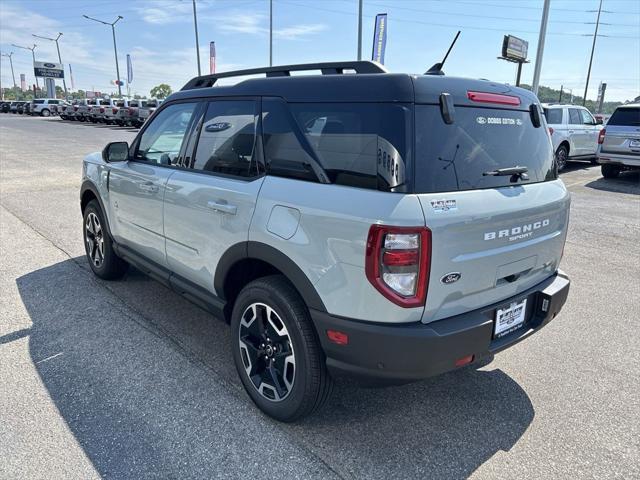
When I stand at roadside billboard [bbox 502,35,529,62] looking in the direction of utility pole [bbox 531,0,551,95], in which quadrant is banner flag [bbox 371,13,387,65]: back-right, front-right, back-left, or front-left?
front-right

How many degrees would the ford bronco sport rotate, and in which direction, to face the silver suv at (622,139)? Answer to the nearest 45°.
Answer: approximately 90° to its right

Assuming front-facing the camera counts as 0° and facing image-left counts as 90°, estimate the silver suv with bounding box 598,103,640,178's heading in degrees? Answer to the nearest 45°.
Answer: approximately 180°

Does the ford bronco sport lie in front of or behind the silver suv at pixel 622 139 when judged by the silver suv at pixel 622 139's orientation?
behind

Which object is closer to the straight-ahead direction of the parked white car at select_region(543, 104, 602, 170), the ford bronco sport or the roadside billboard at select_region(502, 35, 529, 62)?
the roadside billboard

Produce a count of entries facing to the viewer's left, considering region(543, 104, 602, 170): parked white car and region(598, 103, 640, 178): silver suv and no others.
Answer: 0

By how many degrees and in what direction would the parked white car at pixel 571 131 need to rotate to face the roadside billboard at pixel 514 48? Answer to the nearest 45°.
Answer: approximately 45° to its left

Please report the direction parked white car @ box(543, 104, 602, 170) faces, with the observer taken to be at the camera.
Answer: facing away from the viewer and to the right of the viewer

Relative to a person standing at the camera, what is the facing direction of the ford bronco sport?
facing away from the viewer and to the left of the viewer

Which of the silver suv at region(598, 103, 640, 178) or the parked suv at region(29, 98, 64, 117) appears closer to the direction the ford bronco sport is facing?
the parked suv

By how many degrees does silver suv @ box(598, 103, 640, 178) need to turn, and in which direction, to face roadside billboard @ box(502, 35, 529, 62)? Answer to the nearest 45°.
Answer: approximately 45° to its left

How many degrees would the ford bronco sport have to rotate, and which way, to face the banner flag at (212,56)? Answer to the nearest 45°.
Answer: approximately 45° to its right

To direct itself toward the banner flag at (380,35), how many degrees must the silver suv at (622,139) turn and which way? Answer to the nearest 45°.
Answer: approximately 45° to its left
